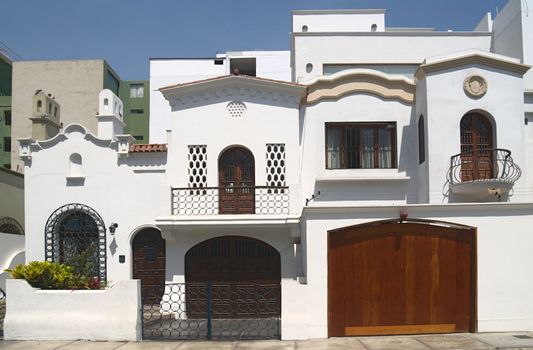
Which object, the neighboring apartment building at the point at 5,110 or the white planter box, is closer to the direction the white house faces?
the white planter box

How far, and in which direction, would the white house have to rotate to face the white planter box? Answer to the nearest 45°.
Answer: approximately 45° to its right

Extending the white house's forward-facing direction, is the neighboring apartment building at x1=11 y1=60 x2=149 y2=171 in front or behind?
behind

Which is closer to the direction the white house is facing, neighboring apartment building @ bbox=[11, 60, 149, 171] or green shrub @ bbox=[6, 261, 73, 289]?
the green shrub

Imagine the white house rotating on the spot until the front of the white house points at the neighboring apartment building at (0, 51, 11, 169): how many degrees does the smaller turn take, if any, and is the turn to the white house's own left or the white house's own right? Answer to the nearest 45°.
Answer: approximately 135° to the white house's own right

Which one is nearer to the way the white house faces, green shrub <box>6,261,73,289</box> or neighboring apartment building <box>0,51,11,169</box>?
the green shrub

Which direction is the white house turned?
toward the camera
